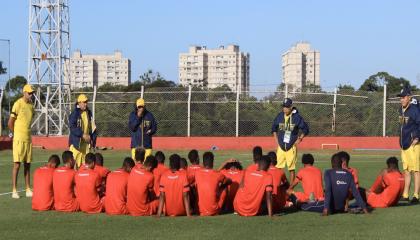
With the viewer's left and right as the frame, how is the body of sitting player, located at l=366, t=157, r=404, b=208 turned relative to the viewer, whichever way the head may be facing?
facing away from the viewer and to the left of the viewer

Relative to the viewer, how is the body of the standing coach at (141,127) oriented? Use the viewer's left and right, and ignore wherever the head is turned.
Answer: facing the viewer

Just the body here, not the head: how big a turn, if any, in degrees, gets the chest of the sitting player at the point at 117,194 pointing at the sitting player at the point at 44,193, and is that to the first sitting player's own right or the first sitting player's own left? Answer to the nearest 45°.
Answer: approximately 90° to the first sitting player's own left

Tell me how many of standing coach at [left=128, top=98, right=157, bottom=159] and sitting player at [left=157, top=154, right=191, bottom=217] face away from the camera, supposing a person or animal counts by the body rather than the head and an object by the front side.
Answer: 1

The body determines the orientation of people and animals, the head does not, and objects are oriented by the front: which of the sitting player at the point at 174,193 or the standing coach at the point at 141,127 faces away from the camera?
the sitting player

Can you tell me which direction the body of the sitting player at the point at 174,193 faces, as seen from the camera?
away from the camera

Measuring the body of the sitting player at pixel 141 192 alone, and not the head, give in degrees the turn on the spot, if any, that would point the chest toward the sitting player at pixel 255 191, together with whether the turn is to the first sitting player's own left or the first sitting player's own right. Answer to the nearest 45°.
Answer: approximately 45° to the first sitting player's own right

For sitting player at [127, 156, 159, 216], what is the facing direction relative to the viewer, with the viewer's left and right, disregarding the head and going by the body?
facing away from the viewer and to the right of the viewer

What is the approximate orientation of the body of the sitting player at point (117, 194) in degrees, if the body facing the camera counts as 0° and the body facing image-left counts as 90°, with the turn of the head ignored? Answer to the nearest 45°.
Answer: approximately 225°

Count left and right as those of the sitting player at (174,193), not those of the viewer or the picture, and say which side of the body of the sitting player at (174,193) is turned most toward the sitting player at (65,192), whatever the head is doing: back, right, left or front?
left

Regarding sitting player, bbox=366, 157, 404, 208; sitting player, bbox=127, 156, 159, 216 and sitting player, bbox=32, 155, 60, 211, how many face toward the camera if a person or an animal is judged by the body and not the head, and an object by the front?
0

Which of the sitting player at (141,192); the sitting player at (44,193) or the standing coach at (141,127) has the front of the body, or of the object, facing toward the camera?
the standing coach

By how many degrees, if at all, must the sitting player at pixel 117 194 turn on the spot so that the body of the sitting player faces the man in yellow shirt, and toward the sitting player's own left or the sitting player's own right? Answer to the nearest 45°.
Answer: approximately 90° to the sitting player's own left

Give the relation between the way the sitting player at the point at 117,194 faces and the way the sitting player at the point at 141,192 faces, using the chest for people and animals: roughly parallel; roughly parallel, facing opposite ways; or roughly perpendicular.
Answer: roughly parallel

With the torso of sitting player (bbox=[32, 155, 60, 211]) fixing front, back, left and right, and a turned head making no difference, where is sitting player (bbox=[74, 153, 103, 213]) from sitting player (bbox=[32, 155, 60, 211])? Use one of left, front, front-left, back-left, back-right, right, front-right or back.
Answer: right

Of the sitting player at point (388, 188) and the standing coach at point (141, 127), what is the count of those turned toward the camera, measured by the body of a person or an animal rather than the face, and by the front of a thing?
1
